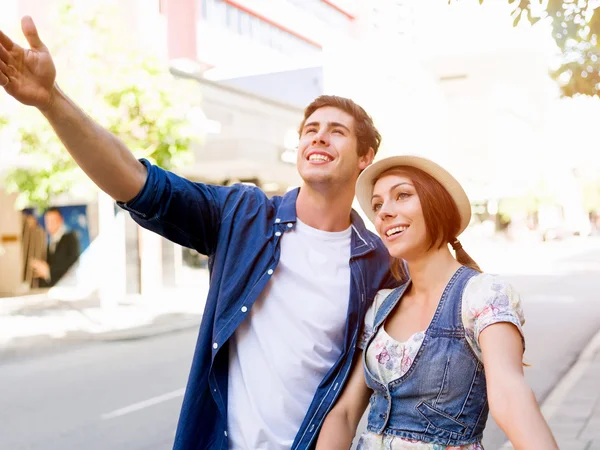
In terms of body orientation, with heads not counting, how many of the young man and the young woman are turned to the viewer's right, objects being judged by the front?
0

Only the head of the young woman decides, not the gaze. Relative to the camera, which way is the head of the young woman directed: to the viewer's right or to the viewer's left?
to the viewer's left

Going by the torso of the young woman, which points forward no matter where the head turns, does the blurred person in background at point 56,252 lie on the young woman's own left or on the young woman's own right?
on the young woman's own right

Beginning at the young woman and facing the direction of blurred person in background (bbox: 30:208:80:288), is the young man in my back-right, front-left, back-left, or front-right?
front-left

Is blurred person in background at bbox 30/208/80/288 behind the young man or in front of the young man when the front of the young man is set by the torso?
behind

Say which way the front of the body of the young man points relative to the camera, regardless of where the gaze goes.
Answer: toward the camera

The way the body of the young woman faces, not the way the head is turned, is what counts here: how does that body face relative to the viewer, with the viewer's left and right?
facing the viewer and to the left of the viewer

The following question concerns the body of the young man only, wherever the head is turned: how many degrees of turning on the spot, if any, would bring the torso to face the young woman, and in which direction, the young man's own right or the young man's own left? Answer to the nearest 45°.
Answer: approximately 45° to the young man's own left

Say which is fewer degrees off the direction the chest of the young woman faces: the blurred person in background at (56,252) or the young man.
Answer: the young man

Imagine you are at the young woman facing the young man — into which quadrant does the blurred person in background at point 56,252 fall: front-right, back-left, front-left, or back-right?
front-right

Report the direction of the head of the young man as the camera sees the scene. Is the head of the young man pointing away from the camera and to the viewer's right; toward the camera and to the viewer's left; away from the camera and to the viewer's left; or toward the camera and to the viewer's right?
toward the camera and to the viewer's left

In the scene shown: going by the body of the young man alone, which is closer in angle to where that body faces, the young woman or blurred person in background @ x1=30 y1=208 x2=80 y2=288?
the young woman
